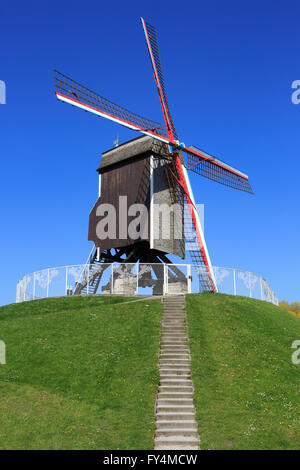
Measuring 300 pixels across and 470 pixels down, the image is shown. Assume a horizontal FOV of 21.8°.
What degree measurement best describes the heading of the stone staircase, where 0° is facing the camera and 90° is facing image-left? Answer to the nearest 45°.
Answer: approximately 0°
